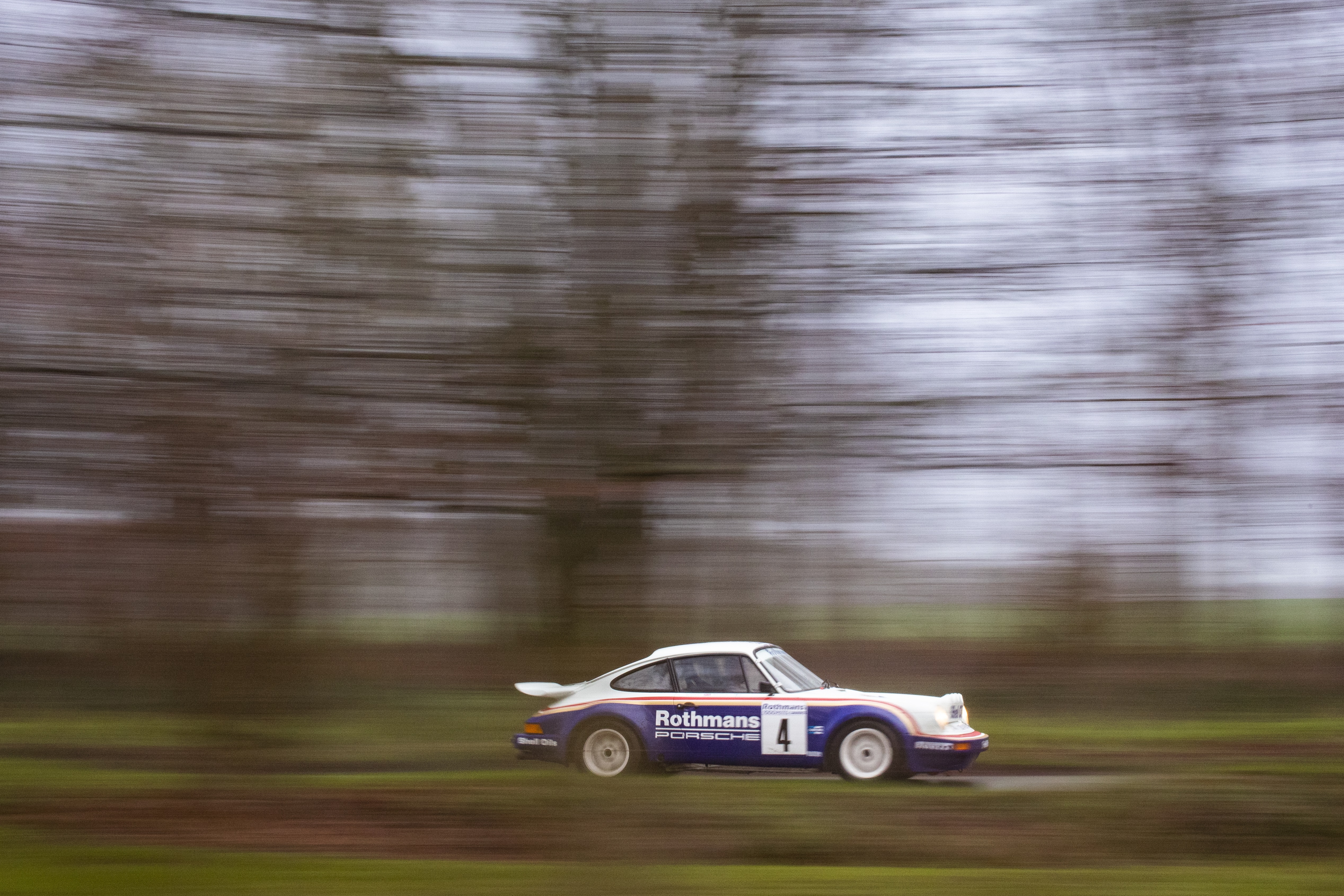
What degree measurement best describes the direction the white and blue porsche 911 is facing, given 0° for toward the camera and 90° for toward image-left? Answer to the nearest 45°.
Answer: approximately 270°
